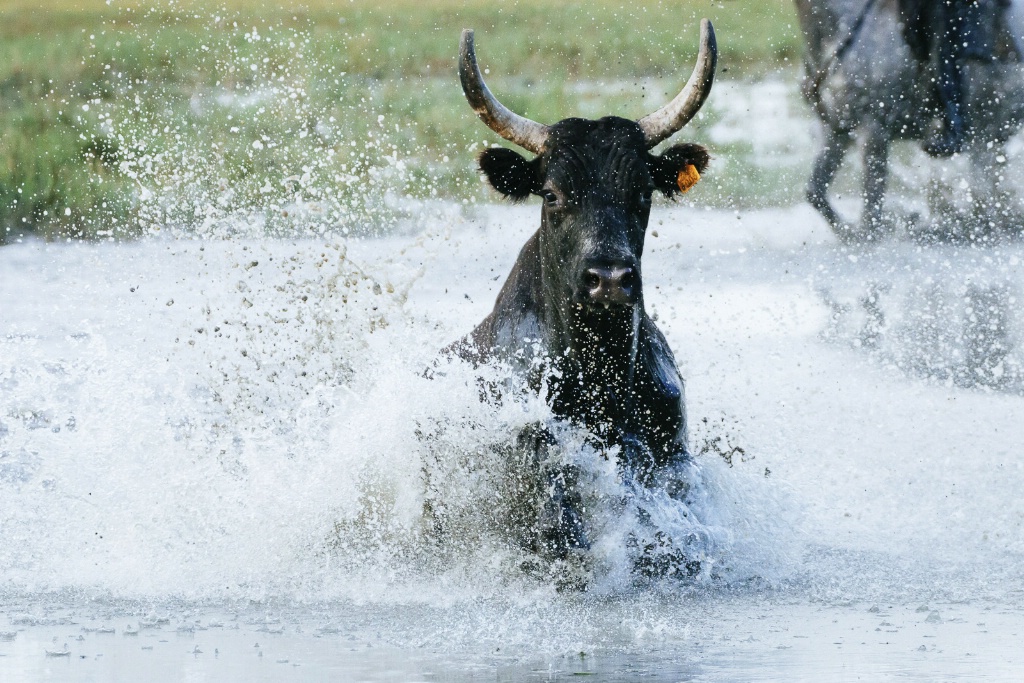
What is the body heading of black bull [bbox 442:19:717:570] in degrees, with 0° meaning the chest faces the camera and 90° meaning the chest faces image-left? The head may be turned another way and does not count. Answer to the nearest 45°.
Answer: approximately 315°
